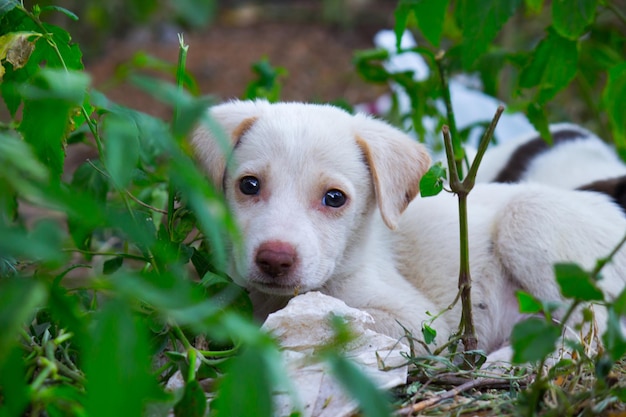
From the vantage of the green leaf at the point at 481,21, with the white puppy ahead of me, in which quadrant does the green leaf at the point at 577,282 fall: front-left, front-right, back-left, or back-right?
front-left

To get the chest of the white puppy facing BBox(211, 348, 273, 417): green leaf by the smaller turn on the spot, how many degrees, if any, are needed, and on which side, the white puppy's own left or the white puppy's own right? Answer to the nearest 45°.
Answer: approximately 45° to the white puppy's own left

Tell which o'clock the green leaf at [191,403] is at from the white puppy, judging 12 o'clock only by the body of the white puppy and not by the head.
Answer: The green leaf is roughly at 11 o'clock from the white puppy.

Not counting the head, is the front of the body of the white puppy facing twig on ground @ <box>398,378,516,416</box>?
no

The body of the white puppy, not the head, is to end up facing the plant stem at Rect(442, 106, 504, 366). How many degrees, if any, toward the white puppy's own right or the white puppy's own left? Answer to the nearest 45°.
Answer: approximately 90° to the white puppy's own left

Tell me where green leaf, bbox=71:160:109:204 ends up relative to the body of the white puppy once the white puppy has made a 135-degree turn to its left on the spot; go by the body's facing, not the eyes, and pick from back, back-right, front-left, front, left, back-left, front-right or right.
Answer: back

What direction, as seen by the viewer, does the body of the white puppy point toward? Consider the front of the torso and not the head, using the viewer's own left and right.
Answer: facing the viewer and to the left of the viewer

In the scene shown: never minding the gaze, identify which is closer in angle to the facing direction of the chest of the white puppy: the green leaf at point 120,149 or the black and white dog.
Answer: the green leaf

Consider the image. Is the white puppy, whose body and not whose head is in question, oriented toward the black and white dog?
no

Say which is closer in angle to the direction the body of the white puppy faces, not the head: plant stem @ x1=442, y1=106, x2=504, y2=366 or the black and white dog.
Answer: the plant stem

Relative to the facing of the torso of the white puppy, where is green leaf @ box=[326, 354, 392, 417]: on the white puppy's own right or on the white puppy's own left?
on the white puppy's own left

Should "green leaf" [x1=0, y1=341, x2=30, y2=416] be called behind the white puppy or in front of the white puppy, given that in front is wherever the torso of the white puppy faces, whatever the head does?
in front

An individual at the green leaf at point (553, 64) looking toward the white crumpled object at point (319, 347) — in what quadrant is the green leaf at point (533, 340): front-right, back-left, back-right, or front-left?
front-left

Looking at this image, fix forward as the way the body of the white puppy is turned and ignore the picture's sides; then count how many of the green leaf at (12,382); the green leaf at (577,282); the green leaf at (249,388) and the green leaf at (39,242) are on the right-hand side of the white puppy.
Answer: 0

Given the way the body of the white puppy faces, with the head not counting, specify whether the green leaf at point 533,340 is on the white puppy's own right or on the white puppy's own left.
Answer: on the white puppy's own left
